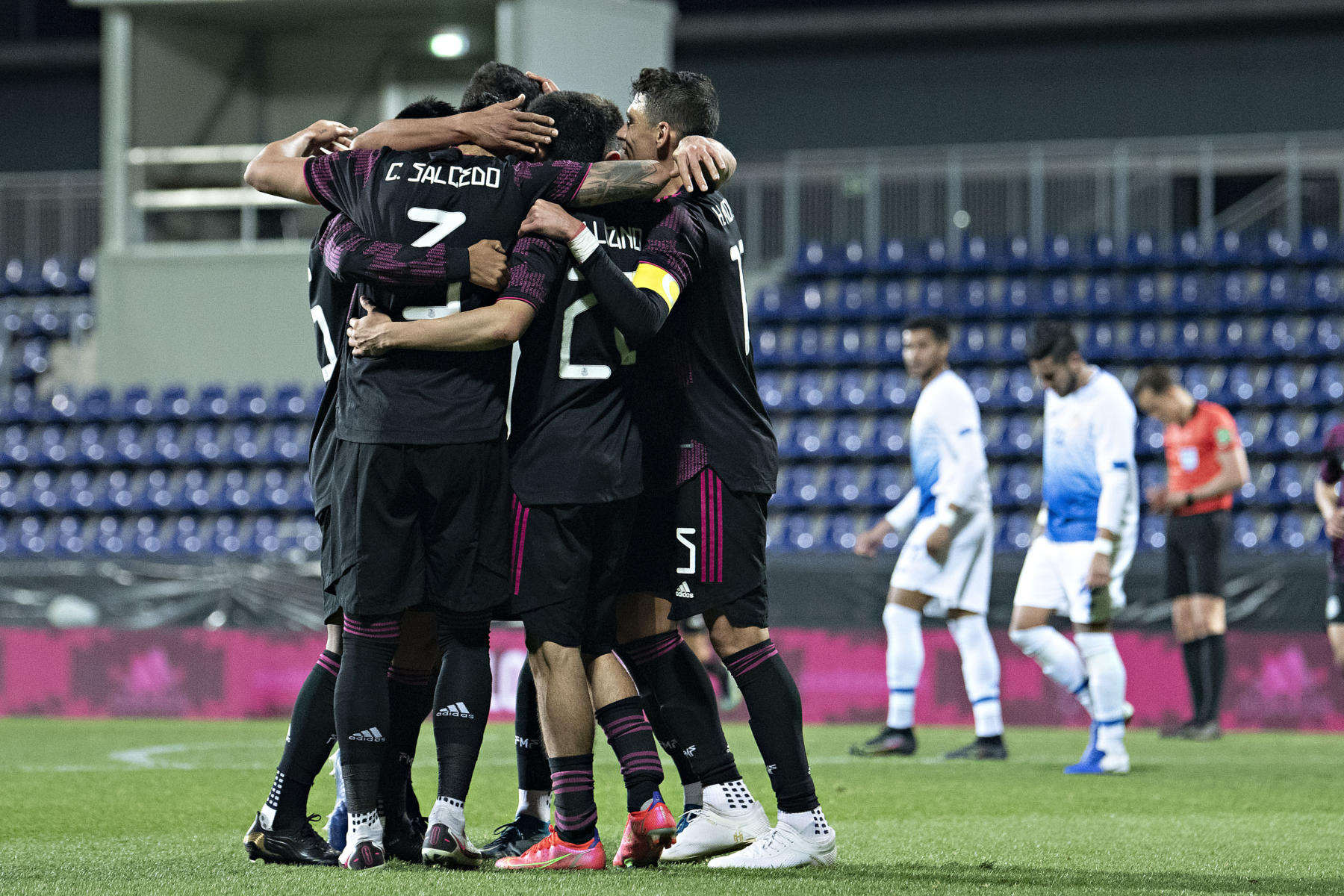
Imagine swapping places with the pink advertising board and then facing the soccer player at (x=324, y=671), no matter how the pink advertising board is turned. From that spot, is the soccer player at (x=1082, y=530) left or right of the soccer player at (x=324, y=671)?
left

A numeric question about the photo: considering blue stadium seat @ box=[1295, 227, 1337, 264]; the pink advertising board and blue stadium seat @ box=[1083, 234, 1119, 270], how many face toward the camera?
3

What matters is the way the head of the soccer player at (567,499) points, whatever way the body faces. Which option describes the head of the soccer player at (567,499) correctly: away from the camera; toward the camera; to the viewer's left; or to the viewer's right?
away from the camera

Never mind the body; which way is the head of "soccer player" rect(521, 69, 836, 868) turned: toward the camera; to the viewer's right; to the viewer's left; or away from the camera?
to the viewer's left

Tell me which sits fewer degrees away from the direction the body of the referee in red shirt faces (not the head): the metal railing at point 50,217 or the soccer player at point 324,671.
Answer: the soccer player

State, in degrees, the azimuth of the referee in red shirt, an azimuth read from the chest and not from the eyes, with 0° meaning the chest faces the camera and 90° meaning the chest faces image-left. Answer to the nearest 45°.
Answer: approximately 45°

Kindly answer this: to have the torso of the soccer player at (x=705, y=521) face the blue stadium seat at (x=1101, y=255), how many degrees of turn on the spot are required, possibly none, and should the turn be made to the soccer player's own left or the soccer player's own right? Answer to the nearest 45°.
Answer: approximately 90° to the soccer player's own right

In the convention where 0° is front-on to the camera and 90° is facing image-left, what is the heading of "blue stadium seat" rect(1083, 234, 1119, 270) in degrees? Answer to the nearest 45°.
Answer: approximately 0°
